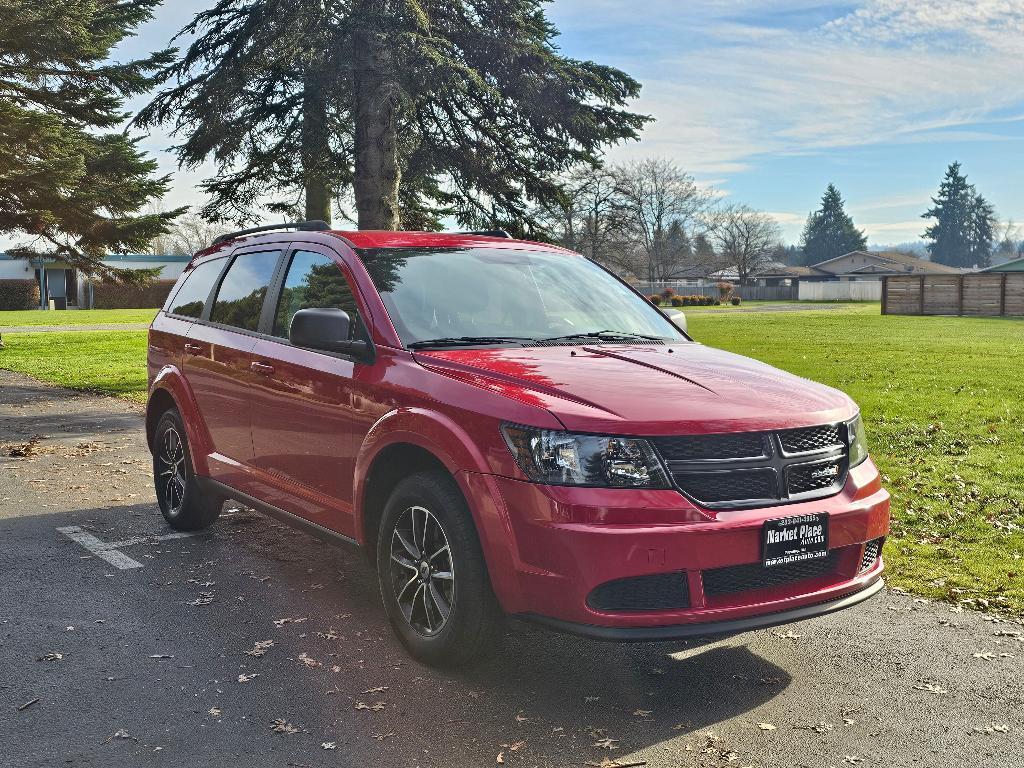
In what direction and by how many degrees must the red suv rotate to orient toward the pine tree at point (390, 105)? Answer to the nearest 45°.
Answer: approximately 135° to its left

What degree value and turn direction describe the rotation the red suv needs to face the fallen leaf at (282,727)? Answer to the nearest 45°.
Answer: approximately 90° to its right

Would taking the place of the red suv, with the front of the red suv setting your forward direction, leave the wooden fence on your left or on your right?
on your left

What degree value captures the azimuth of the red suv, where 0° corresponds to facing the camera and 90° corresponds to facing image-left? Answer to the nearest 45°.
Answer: approximately 315°

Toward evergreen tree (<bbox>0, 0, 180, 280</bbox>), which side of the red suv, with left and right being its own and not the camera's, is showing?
back
